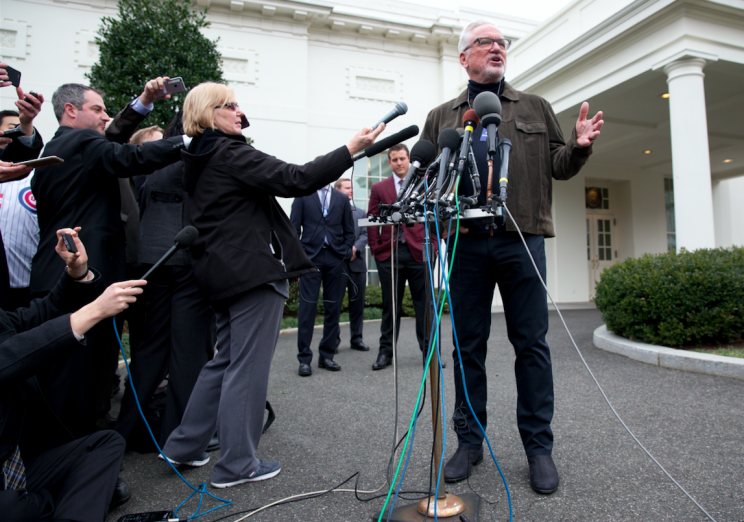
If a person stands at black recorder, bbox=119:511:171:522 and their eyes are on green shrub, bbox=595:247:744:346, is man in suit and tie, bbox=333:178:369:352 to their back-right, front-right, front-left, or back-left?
front-left

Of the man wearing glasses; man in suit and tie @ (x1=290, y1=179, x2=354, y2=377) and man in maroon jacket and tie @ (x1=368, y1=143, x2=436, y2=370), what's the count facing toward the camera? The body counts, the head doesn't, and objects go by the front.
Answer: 3

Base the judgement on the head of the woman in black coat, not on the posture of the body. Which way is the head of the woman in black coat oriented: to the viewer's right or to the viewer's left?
to the viewer's right

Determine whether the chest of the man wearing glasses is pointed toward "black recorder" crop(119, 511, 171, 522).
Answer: no

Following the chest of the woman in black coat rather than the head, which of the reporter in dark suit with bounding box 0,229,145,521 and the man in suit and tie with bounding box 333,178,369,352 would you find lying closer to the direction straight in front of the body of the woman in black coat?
the man in suit and tie

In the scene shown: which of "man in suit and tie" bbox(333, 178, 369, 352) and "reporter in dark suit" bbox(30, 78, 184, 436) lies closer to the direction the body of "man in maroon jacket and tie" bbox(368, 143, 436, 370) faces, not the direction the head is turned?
the reporter in dark suit

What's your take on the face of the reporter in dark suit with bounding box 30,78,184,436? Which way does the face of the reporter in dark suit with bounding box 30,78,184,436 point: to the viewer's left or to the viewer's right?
to the viewer's right

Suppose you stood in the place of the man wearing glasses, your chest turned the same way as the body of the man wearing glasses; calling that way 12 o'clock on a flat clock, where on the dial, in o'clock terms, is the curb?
The curb is roughly at 7 o'clock from the man wearing glasses.

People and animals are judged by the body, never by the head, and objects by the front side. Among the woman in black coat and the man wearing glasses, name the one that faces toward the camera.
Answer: the man wearing glasses

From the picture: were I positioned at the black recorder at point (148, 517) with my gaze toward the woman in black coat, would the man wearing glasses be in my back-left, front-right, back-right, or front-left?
front-right

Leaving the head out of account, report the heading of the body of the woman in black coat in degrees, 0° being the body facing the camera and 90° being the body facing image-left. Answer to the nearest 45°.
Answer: approximately 270°

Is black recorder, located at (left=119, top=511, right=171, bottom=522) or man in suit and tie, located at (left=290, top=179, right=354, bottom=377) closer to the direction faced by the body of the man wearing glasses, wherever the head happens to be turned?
the black recorder

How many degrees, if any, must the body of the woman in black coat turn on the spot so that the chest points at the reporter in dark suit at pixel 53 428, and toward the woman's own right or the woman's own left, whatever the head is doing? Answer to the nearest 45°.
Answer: approximately 135° to the woman's own right

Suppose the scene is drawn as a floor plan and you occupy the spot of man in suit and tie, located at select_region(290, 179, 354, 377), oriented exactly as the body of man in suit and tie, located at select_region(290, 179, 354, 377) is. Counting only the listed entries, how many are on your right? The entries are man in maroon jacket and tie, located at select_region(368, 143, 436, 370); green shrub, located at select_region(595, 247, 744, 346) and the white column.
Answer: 0

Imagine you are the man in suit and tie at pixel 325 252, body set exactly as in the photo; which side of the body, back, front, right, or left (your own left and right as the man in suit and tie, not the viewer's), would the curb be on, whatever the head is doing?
left

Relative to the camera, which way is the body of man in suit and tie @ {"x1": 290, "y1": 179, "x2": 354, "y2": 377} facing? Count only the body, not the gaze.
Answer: toward the camera

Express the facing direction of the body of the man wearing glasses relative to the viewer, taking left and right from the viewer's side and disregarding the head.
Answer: facing the viewer

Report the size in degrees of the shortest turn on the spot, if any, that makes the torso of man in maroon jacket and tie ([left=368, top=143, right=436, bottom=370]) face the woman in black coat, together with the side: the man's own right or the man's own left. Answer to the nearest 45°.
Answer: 0° — they already face them

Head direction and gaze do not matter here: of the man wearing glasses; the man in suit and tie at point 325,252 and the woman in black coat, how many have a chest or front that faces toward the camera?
2

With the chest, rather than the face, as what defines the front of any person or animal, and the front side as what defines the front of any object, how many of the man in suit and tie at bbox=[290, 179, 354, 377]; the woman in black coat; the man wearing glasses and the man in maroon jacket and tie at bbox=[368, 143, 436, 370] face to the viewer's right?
1

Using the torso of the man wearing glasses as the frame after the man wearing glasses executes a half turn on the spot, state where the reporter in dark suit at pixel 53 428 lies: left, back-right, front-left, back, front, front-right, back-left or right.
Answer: back-left
